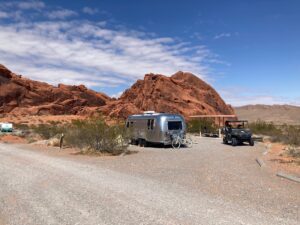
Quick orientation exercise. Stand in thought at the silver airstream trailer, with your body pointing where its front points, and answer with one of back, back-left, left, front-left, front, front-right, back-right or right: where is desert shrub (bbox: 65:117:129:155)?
right

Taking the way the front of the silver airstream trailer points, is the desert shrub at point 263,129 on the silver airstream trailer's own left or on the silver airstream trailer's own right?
on the silver airstream trailer's own left

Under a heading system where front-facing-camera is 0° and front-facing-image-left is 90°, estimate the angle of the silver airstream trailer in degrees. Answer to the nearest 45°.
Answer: approximately 315°
